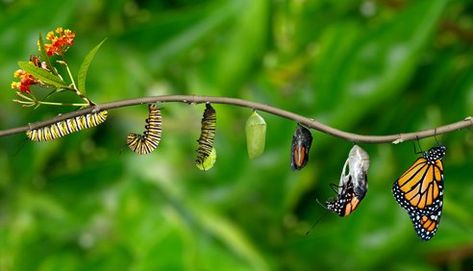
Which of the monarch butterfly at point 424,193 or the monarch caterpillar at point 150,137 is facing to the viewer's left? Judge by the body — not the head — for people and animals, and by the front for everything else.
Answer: the monarch caterpillar

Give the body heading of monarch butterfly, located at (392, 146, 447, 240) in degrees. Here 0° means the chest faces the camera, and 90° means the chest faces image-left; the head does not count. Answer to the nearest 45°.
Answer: approximately 270°

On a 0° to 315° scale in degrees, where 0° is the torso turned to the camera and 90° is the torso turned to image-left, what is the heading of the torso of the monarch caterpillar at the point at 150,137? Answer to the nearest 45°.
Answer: approximately 90°

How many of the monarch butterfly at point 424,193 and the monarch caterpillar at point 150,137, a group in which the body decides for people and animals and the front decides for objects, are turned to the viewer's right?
1
